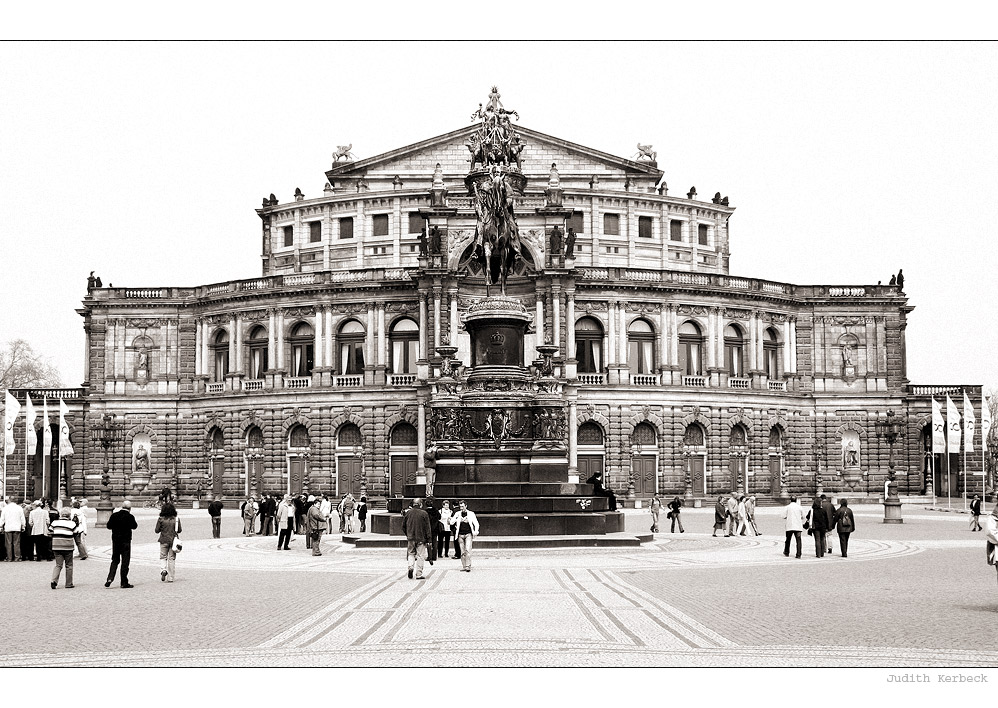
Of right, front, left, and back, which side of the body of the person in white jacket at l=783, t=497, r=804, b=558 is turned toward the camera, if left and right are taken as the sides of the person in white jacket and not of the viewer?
back

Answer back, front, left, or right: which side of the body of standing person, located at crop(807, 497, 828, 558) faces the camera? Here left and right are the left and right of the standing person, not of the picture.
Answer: back

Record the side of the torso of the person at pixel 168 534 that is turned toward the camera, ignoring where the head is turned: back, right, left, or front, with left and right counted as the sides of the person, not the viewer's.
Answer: back
